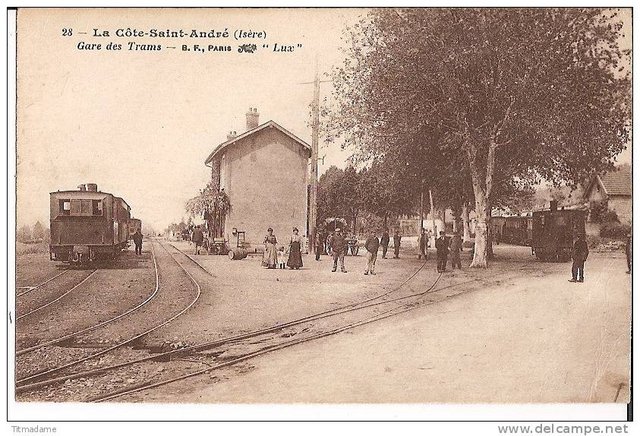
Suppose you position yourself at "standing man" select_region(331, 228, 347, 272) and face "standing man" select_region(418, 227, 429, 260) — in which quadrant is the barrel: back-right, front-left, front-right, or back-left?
front-left

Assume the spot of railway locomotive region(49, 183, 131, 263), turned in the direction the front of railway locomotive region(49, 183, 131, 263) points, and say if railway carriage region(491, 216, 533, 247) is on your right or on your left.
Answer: on your left

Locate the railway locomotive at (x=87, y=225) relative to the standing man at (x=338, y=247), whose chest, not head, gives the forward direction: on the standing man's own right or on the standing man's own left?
on the standing man's own right

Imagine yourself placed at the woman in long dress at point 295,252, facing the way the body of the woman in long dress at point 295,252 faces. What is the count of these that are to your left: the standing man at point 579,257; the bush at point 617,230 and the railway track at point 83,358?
2

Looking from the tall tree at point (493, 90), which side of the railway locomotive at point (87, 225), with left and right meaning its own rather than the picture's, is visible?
left

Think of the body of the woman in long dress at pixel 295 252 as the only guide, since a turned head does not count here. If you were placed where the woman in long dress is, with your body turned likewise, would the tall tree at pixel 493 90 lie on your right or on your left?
on your left

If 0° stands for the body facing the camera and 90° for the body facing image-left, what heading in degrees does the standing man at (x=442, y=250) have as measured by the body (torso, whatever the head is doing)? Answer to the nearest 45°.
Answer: approximately 0°

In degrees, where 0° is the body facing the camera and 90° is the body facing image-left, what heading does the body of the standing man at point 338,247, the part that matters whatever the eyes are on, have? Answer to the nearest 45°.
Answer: approximately 0°
